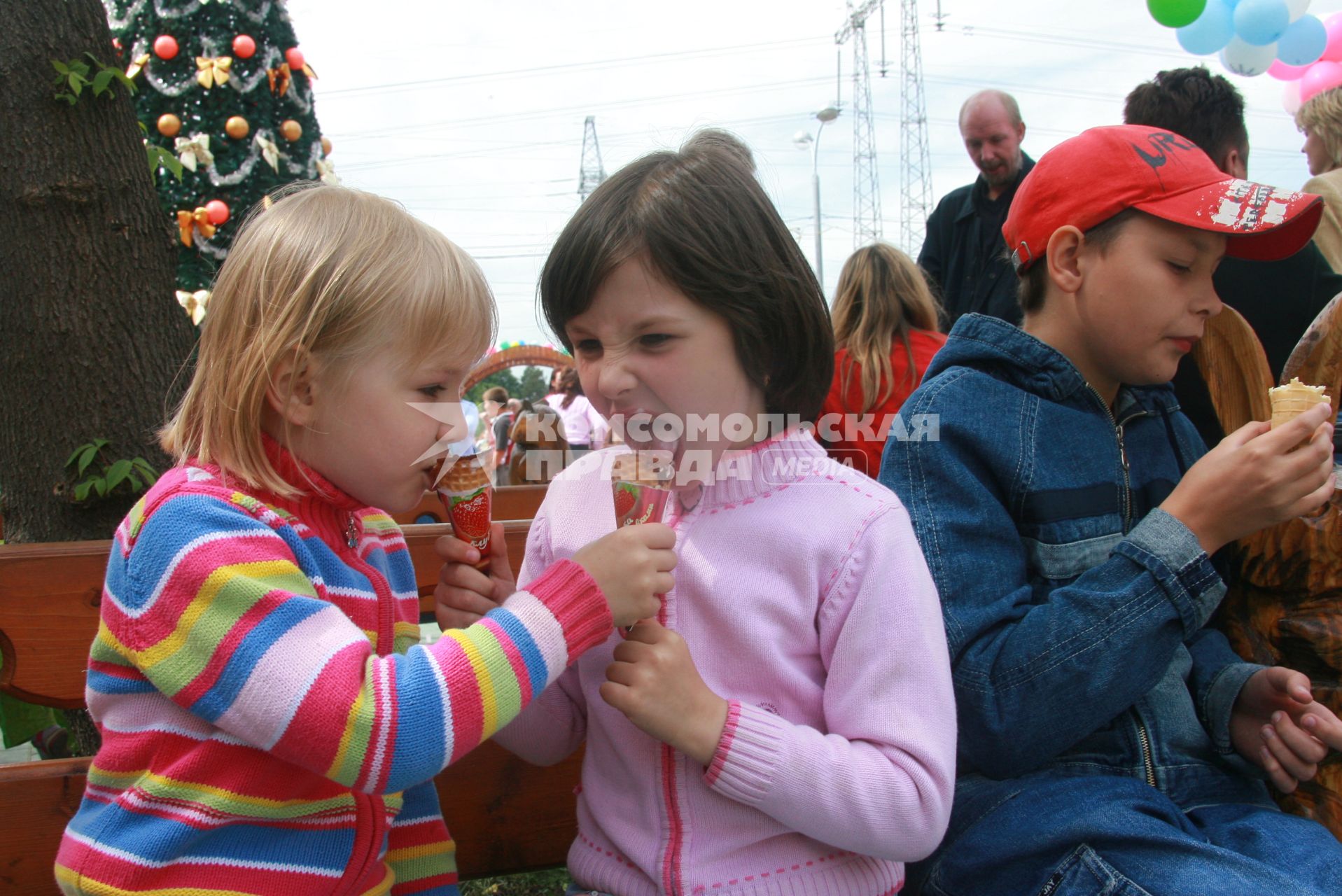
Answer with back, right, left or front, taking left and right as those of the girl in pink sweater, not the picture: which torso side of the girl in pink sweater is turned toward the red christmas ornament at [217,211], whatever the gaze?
right

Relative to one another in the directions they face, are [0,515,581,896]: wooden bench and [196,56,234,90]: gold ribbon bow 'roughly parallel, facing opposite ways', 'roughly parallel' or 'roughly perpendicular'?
roughly parallel

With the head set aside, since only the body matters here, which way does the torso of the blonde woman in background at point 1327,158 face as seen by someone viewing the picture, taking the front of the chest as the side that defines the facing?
to the viewer's left

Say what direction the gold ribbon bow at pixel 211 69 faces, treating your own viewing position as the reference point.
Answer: facing the viewer

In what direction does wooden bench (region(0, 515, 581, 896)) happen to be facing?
toward the camera

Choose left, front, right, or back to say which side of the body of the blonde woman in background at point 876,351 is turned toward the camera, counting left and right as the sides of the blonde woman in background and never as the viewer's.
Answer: back

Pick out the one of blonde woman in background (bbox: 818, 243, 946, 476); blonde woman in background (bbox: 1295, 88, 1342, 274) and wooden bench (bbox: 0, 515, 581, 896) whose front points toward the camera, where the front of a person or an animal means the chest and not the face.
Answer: the wooden bench

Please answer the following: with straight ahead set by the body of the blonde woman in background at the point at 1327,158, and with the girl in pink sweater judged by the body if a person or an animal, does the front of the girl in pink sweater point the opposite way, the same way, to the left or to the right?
to the left

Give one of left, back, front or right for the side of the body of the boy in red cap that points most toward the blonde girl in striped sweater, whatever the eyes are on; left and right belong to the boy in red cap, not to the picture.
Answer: right

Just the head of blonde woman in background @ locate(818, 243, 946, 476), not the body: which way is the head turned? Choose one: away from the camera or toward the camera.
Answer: away from the camera

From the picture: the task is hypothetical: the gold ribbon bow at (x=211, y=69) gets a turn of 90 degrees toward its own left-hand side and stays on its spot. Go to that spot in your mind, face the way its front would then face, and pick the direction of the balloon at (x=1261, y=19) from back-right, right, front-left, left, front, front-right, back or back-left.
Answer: front

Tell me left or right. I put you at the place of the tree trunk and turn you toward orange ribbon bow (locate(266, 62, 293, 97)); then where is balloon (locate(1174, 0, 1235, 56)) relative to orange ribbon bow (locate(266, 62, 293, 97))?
right
